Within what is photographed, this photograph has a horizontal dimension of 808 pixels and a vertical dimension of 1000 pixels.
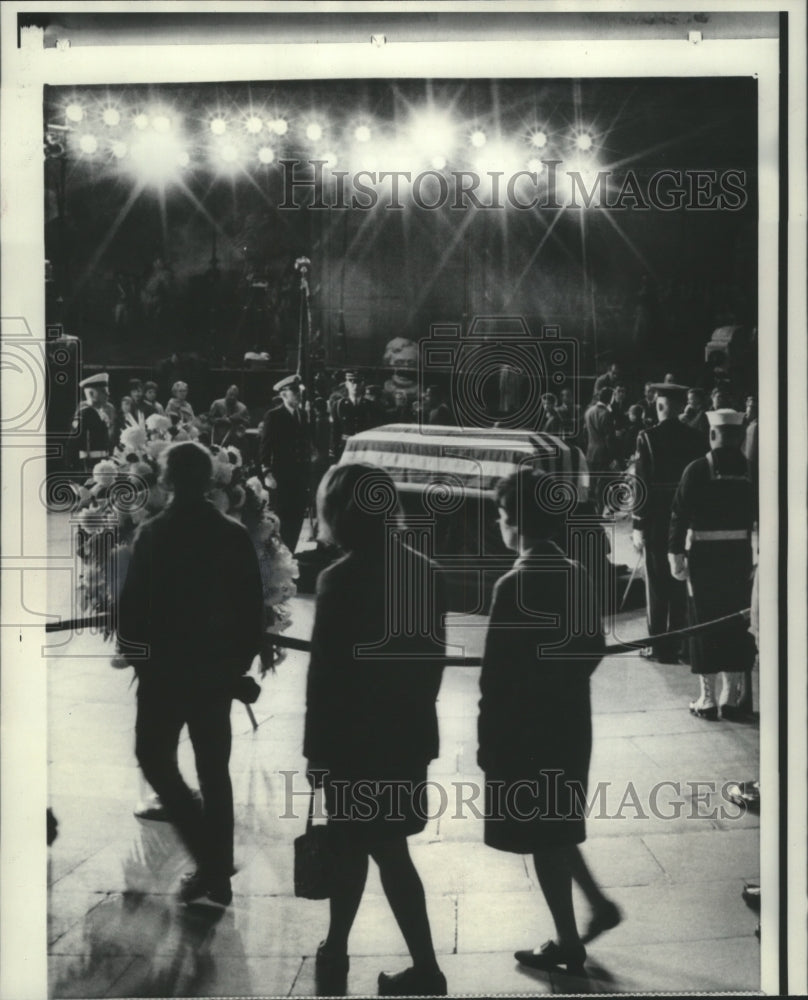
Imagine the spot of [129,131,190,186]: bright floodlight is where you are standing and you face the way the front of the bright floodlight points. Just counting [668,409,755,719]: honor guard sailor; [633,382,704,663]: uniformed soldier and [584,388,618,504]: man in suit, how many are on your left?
3

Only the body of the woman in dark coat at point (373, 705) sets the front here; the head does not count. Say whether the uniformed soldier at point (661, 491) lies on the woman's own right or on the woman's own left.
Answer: on the woman's own right

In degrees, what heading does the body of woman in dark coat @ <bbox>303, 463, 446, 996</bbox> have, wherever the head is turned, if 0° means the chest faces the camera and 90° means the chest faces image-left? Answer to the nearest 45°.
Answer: approximately 135°

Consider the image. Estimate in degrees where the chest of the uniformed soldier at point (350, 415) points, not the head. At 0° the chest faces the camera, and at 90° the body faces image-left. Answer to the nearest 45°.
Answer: approximately 0°

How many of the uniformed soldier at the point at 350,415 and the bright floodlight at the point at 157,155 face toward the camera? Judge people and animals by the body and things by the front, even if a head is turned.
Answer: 2

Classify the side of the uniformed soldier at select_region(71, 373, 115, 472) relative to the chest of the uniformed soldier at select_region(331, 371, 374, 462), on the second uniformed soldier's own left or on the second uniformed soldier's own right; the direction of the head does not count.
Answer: on the second uniformed soldier's own right
